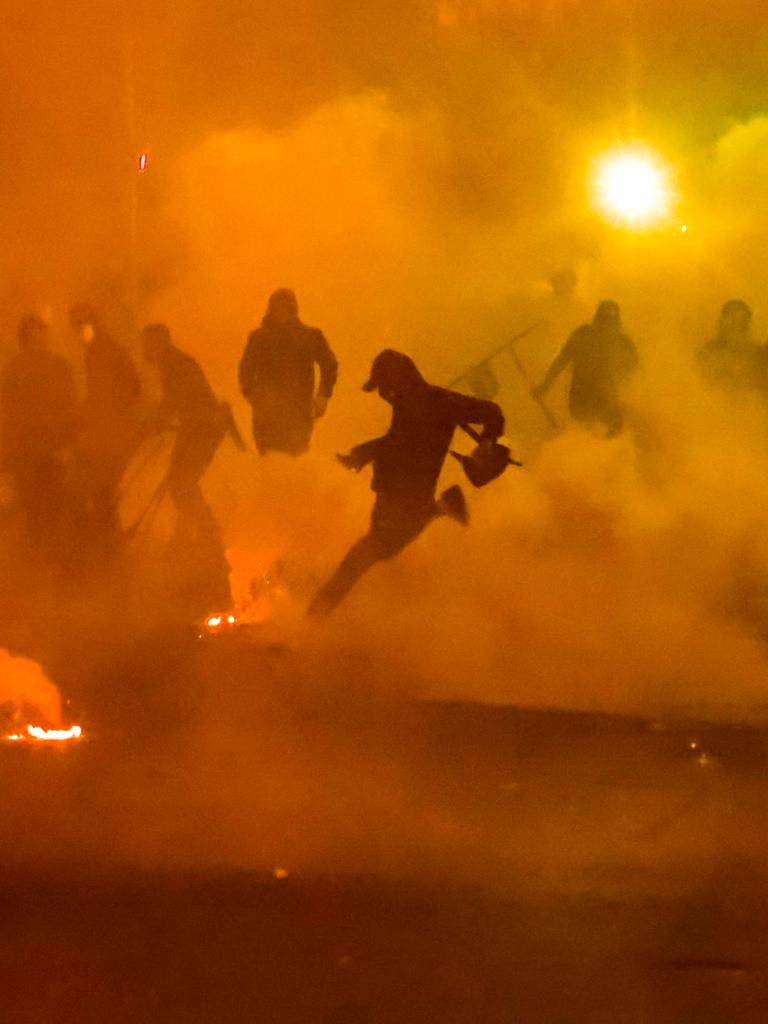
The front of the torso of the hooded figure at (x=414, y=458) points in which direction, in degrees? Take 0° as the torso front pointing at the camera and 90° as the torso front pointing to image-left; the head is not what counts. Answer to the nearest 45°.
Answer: approximately 90°

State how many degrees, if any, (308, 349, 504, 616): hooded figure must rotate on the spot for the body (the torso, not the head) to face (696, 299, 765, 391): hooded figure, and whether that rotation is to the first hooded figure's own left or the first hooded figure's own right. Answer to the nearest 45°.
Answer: approximately 180°

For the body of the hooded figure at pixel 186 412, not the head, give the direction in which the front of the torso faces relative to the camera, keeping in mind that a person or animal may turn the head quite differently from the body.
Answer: to the viewer's left

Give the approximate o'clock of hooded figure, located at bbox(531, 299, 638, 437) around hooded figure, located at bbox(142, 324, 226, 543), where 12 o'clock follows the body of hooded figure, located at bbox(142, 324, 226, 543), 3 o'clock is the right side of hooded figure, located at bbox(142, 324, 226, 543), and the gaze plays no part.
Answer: hooded figure, located at bbox(531, 299, 638, 437) is roughly at 6 o'clock from hooded figure, located at bbox(142, 324, 226, 543).
